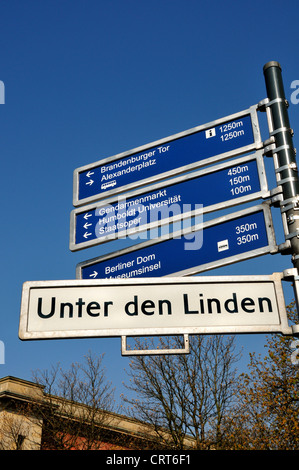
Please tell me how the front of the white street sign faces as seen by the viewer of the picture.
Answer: facing the viewer
